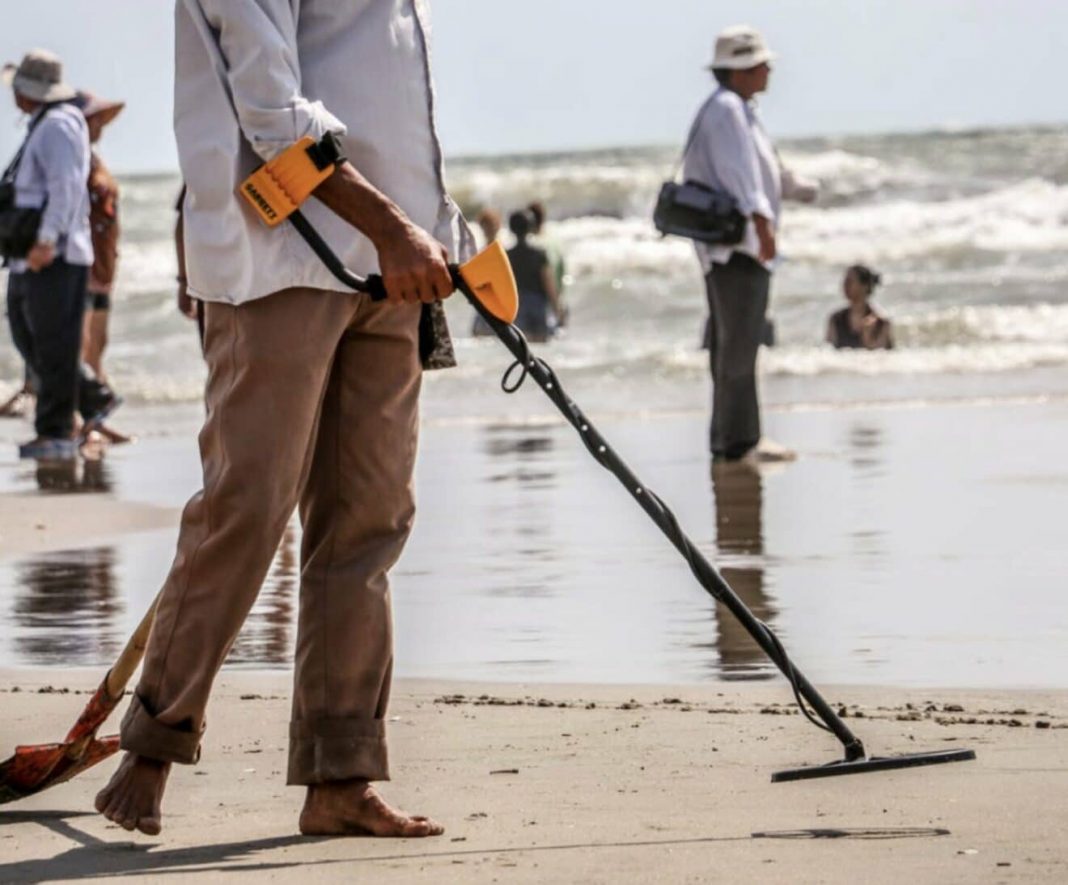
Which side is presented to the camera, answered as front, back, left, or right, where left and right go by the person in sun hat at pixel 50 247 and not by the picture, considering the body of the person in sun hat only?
left

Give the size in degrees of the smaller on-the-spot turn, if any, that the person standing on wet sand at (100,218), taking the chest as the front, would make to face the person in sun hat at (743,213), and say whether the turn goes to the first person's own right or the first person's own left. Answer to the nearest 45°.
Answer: approximately 45° to the first person's own right

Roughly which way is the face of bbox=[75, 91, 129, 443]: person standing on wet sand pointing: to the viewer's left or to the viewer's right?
to the viewer's right

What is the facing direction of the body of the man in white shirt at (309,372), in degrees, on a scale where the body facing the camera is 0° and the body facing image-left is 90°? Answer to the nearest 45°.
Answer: approximately 270°

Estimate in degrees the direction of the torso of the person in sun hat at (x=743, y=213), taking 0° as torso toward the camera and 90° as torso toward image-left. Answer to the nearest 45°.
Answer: approximately 270°

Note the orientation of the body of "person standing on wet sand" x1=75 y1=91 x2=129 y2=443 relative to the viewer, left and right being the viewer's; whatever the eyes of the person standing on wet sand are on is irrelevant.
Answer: facing to the right of the viewer

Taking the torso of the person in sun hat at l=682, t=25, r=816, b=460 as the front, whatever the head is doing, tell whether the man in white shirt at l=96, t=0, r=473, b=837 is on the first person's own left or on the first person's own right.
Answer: on the first person's own right
